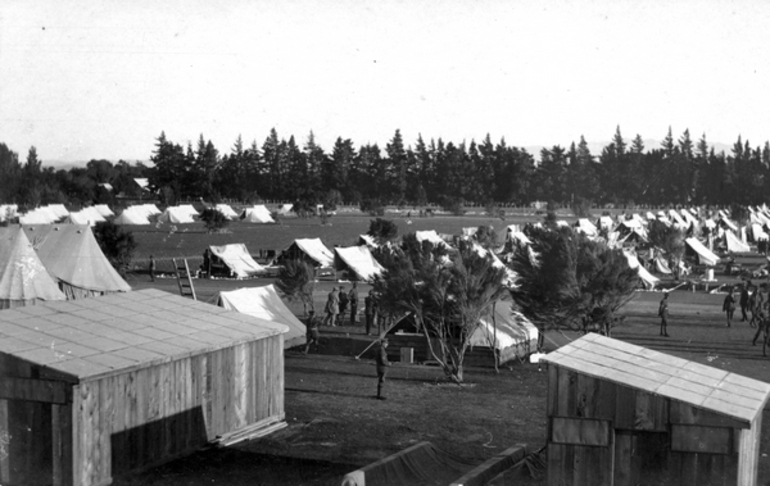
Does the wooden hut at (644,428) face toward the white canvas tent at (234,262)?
no

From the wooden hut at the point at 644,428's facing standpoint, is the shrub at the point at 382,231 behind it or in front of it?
behind

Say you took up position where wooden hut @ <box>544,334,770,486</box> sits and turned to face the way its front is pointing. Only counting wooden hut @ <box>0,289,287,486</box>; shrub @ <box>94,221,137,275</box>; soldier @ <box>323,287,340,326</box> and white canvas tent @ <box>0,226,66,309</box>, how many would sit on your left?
0

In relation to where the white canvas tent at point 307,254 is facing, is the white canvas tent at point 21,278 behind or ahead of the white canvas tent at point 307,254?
ahead

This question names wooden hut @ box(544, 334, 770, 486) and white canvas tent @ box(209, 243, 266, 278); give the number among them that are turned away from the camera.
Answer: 0

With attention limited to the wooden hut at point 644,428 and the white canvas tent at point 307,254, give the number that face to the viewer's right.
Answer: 0

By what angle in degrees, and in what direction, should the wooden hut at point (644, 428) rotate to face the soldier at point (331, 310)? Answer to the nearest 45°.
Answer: approximately 135° to its right

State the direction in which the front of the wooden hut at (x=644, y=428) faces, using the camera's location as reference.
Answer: facing the viewer

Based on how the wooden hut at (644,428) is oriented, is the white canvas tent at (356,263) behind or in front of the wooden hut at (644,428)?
behind

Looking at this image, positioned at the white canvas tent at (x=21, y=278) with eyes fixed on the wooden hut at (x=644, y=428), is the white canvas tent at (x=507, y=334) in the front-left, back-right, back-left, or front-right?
front-left

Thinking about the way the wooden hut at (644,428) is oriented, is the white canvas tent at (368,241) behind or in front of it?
behind

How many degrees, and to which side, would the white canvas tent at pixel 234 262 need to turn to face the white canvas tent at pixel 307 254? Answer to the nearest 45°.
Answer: approximately 180°

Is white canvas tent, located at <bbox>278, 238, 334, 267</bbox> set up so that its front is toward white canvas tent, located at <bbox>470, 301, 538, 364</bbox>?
no

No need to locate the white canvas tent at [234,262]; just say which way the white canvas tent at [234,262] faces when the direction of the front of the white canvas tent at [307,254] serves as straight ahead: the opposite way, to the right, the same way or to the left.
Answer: the same way

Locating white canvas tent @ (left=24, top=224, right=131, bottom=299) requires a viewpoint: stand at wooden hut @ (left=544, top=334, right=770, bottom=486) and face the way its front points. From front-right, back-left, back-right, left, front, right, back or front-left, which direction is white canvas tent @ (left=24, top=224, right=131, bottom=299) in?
back-right

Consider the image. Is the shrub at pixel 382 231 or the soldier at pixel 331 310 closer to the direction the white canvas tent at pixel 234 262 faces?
the soldier

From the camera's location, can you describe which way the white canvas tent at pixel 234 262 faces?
facing the viewer and to the left of the viewer

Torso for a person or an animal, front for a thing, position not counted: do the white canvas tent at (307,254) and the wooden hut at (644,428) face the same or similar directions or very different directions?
same or similar directions

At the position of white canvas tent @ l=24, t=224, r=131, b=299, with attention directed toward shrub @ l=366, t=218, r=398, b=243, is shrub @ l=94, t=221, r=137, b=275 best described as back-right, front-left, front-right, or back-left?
front-left

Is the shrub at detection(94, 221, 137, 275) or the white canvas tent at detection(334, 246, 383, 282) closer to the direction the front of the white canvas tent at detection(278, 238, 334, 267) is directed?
the shrub
